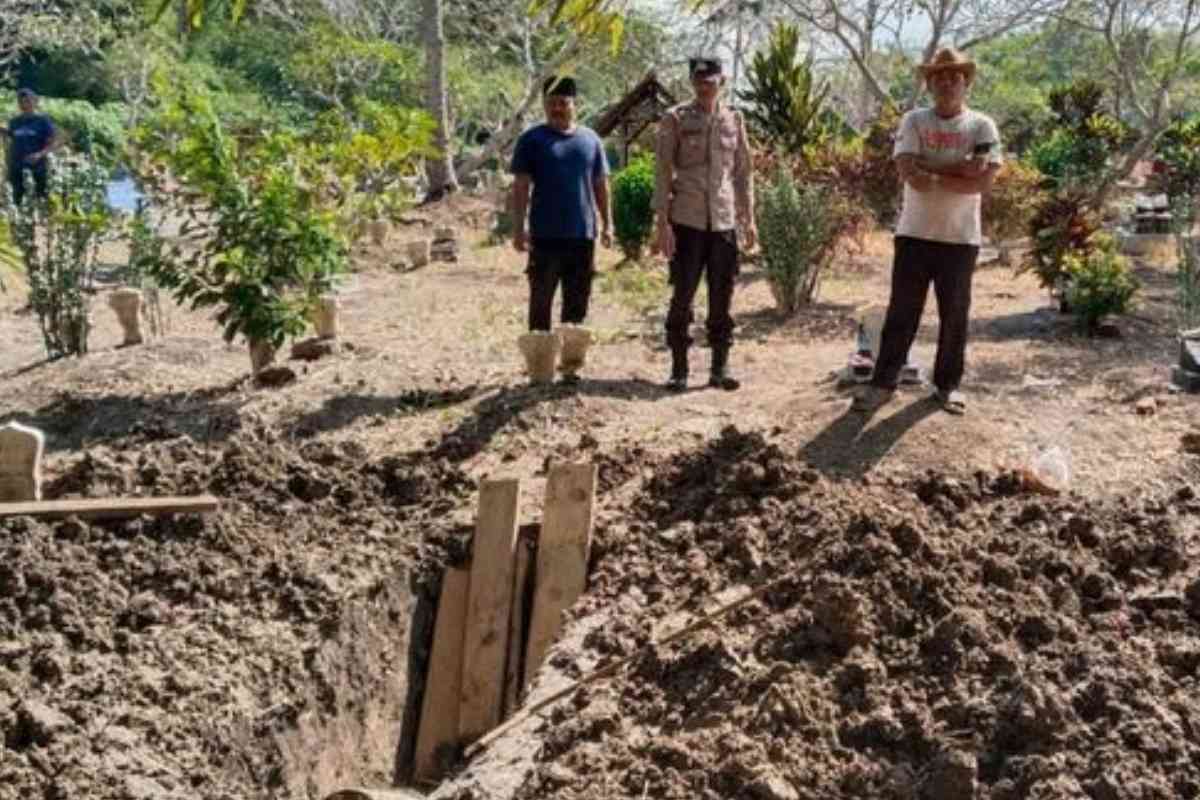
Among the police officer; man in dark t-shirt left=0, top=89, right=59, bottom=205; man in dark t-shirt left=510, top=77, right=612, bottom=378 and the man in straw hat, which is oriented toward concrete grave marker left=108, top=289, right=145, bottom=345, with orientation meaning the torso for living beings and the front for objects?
man in dark t-shirt left=0, top=89, right=59, bottom=205

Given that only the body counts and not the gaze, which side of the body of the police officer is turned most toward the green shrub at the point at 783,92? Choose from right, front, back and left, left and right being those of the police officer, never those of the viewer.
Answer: back

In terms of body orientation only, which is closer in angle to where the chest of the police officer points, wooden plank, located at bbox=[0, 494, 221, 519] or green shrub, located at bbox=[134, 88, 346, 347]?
the wooden plank

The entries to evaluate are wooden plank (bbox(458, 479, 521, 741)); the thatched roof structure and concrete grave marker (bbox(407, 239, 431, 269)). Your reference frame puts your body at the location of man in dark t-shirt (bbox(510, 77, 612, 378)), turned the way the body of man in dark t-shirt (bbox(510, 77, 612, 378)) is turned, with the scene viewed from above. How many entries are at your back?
2

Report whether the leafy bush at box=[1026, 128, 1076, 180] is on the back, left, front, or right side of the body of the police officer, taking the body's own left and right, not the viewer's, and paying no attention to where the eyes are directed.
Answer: back

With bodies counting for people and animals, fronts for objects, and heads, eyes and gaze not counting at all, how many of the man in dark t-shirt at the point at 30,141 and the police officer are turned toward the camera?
2

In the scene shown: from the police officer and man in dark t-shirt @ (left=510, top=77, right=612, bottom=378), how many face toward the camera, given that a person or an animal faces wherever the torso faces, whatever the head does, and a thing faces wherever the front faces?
2

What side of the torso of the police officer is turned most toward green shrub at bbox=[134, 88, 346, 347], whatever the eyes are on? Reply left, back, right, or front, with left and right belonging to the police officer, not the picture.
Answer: right

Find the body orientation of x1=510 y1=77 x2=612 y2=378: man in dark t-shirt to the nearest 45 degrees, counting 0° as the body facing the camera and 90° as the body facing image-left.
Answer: approximately 0°

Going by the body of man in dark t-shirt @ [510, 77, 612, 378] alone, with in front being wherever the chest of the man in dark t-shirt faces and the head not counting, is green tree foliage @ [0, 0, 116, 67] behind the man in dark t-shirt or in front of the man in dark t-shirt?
behind
